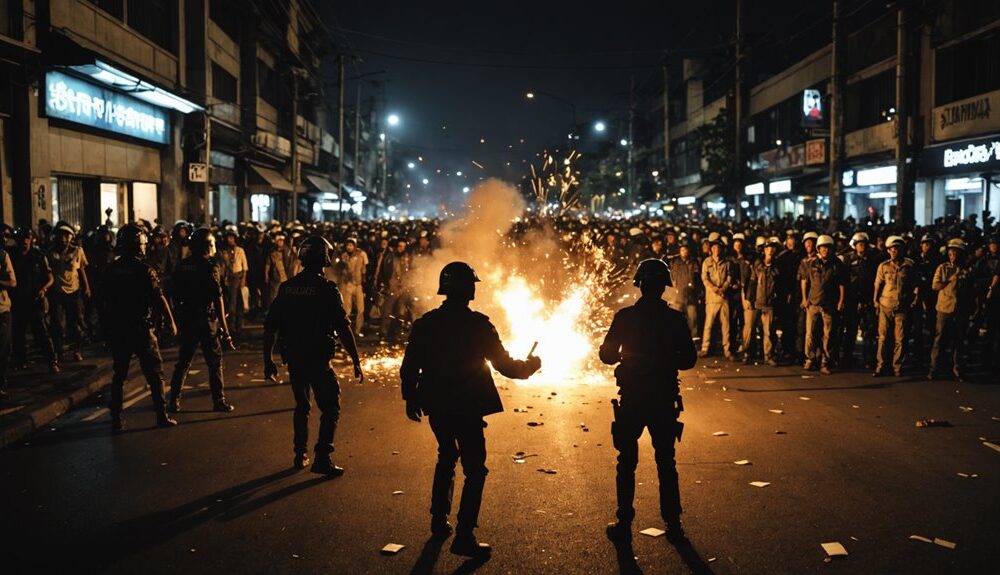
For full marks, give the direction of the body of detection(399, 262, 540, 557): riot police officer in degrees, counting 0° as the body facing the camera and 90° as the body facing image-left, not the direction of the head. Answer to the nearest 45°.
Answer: approximately 225°

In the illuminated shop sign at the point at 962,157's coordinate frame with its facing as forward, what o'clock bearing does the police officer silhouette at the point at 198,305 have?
The police officer silhouette is roughly at 11 o'clock from the illuminated shop sign.

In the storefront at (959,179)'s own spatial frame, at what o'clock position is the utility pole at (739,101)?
The utility pole is roughly at 3 o'clock from the storefront.

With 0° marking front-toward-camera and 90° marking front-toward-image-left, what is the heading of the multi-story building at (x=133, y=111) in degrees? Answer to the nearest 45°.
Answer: approximately 315°

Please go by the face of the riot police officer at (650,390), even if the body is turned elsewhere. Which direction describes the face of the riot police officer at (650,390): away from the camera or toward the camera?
away from the camera

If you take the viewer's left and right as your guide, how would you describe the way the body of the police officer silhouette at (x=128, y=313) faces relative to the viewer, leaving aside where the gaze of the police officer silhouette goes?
facing away from the viewer and to the right of the viewer

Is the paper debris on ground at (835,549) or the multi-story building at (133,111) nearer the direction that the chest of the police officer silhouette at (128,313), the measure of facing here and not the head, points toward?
the multi-story building

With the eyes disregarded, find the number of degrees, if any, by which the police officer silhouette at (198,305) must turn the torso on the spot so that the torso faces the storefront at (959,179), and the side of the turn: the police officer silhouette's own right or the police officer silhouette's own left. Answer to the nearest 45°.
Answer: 0° — they already face it

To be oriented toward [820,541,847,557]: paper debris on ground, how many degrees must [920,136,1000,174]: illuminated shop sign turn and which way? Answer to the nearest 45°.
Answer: approximately 45° to its left

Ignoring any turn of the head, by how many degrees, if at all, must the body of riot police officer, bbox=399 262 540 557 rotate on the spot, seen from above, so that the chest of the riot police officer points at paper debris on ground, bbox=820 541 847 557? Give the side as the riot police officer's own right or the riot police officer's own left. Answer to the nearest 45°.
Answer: approximately 45° to the riot police officer's own right
